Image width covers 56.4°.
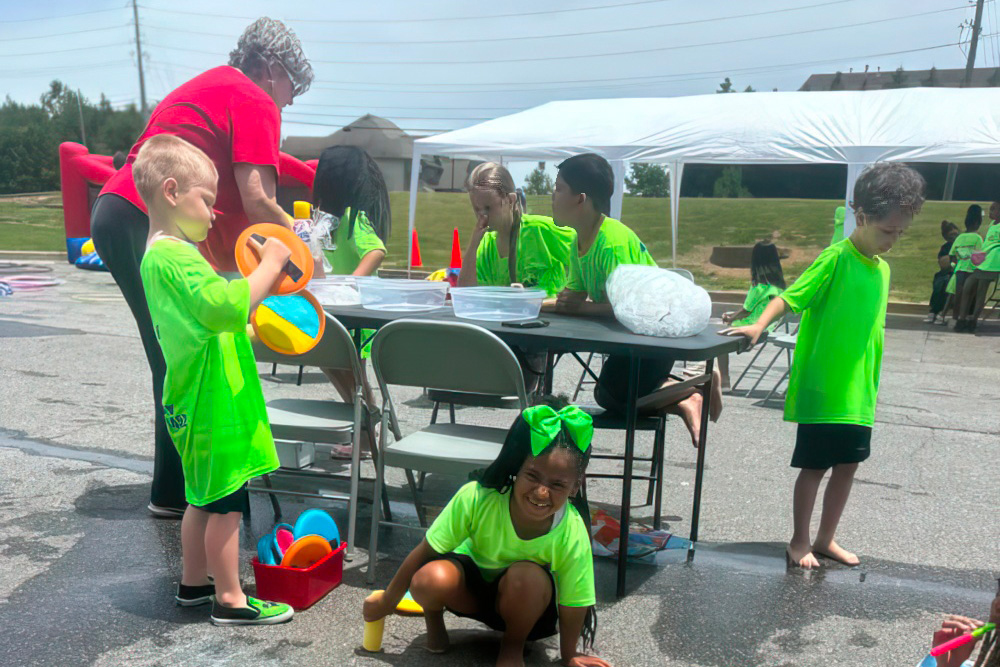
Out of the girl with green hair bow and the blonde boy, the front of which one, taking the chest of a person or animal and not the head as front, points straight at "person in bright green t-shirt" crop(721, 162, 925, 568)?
the blonde boy

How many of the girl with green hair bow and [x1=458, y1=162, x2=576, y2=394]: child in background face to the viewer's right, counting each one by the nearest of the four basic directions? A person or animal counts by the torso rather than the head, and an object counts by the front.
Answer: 0

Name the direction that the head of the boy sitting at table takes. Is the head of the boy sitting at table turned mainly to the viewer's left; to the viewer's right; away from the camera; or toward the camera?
to the viewer's left

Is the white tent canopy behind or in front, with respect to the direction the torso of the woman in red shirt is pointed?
in front

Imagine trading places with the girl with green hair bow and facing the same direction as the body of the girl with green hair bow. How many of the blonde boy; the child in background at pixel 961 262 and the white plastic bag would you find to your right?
1

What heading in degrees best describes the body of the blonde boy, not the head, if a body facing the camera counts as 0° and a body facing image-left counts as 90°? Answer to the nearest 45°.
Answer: approximately 270°

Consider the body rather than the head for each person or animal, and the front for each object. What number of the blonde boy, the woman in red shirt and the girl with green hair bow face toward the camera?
1

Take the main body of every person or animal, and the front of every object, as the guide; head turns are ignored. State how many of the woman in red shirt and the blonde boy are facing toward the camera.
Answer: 0

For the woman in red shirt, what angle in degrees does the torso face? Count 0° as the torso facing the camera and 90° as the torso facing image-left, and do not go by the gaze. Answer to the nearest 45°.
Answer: approximately 270°

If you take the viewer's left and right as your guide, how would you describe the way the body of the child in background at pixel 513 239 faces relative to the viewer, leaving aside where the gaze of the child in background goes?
facing the viewer and to the left of the viewer

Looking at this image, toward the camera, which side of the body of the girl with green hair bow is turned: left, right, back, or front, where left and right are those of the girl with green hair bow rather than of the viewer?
front

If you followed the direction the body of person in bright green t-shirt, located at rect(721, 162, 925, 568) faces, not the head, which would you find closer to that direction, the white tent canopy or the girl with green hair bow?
the girl with green hair bow

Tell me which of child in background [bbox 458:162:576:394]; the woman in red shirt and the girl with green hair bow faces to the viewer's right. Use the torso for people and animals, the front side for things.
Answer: the woman in red shirt
